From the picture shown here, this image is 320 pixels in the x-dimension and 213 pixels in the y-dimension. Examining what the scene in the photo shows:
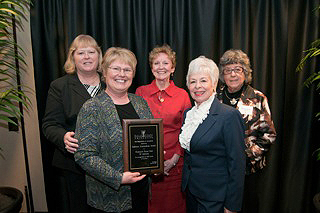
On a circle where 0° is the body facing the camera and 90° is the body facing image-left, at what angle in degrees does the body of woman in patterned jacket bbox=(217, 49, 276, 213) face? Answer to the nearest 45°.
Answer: approximately 45°

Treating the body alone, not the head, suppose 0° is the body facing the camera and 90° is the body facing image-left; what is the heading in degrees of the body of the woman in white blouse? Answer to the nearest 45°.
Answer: approximately 45°

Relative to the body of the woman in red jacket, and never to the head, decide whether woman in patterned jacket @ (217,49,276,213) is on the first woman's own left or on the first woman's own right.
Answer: on the first woman's own left

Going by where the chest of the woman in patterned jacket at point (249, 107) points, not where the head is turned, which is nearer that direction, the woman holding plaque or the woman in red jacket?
the woman holding plaque

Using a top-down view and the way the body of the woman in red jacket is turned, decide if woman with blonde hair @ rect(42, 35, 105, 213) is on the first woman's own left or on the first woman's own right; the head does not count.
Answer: on the first woman's own right

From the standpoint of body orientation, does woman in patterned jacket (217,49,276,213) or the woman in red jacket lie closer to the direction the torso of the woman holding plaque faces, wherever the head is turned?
the woman in patterned jacket
